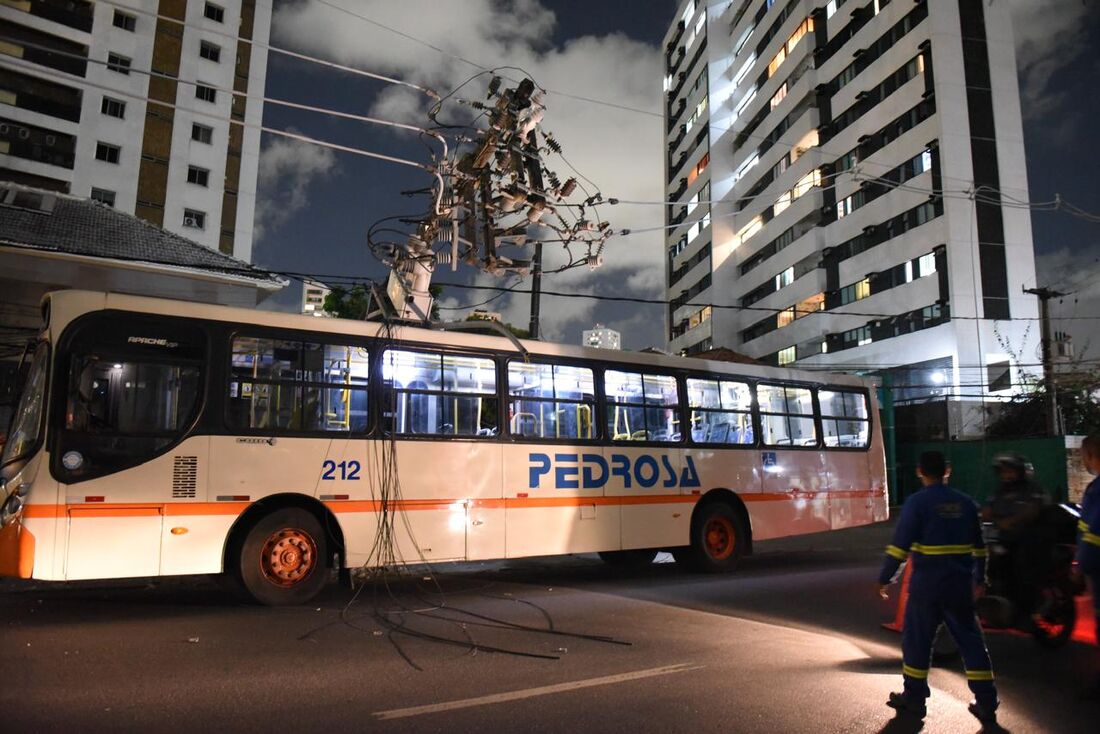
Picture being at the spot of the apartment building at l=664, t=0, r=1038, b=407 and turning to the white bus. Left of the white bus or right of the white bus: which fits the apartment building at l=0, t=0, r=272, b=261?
right

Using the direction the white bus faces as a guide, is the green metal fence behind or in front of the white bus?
behind

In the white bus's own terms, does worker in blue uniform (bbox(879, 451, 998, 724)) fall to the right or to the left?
on its left

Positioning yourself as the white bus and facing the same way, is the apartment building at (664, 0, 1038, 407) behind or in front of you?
behind

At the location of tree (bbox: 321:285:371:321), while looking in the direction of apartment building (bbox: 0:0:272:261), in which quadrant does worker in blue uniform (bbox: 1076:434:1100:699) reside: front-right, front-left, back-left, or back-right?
back-left

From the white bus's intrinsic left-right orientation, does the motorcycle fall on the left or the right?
on its left

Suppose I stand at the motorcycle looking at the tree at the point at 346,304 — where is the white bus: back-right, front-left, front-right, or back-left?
front-left

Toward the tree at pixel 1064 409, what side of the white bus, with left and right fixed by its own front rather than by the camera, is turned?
back

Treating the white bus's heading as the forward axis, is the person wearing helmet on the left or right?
on its left

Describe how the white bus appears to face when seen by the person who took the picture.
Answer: facing the viewer and to the left of the viewer

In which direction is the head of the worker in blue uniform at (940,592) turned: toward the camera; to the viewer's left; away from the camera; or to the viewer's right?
away from the camera

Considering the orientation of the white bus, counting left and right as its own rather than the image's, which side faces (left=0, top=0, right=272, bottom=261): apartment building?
right
